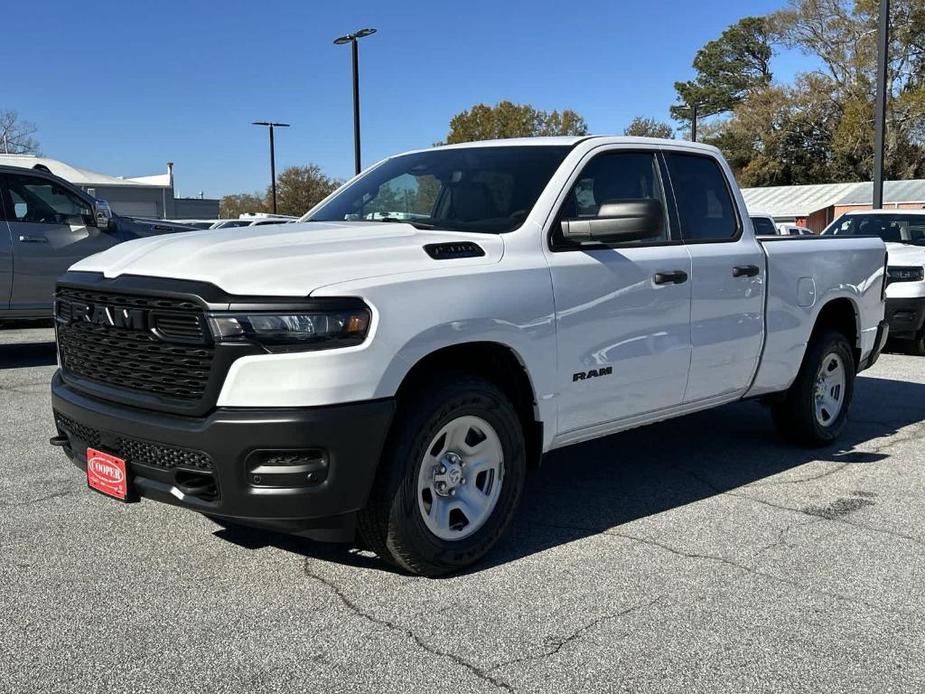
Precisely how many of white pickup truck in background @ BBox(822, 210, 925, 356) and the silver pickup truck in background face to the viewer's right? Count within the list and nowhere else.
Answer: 1

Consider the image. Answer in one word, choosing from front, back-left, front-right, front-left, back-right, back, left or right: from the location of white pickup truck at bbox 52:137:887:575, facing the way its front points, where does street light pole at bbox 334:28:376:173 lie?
back-right

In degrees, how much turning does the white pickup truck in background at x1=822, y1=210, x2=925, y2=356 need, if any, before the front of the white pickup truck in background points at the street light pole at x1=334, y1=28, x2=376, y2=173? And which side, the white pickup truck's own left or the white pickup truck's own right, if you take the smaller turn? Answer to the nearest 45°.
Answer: approximately 90° to the white pickup truck's own right

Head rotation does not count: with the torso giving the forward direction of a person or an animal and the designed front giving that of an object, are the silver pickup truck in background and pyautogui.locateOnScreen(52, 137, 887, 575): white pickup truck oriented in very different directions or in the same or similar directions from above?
very different directions

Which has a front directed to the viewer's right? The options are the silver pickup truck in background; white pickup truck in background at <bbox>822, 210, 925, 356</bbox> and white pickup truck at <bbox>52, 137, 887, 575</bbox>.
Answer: the silver pickup truck in background

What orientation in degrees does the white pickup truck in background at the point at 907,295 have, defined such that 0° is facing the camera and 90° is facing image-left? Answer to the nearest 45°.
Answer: approximately 45°

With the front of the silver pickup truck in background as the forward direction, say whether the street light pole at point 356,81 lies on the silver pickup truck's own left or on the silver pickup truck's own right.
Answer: on the silver pickup truck's own left

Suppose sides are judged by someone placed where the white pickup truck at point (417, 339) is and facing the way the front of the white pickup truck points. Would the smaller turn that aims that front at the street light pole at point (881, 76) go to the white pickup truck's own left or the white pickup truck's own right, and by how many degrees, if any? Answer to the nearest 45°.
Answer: approximately 180°

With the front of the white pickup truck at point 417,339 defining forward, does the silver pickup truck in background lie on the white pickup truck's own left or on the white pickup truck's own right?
on the white pickup truck's own right

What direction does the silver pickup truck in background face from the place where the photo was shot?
facing to the right of the viewer
